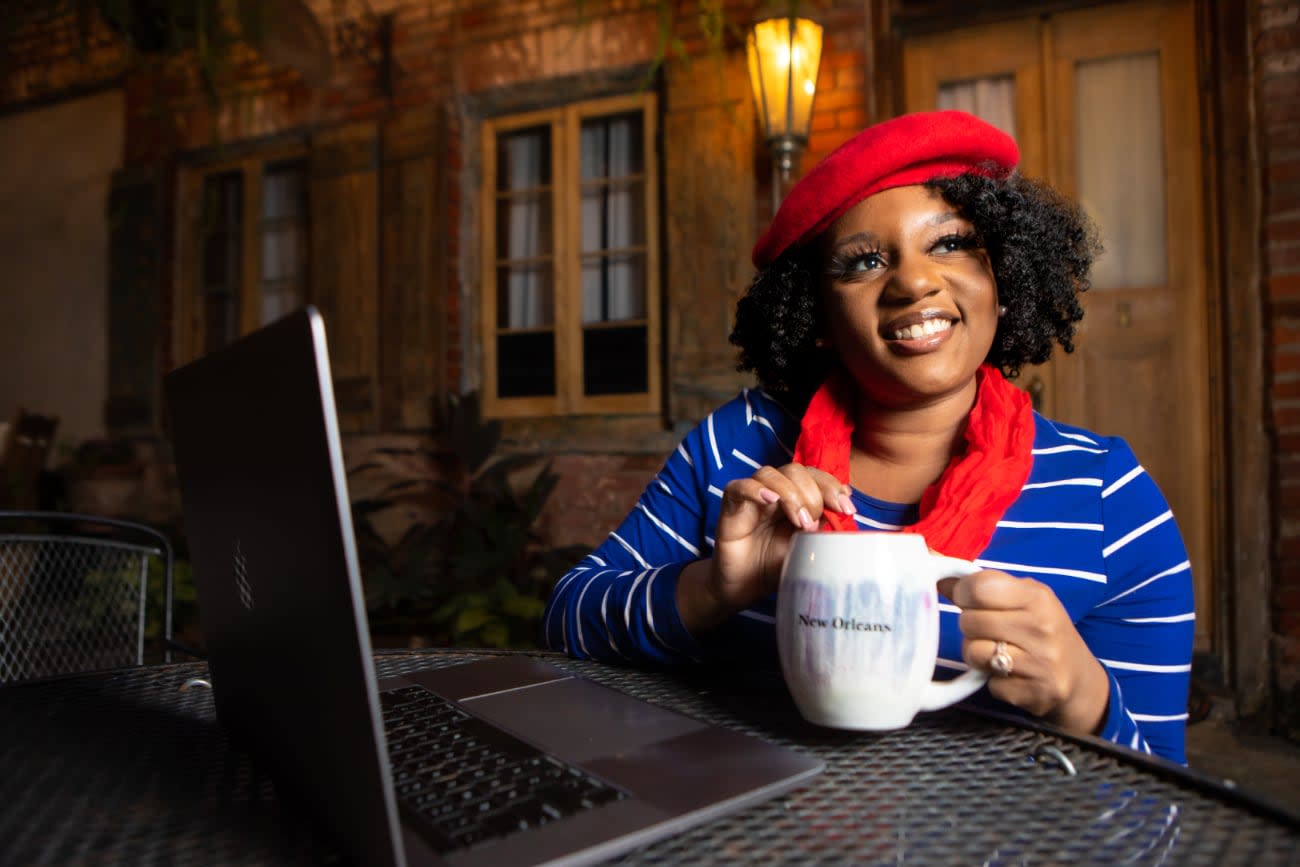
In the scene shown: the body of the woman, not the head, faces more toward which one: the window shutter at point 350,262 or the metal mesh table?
the metal mesh table

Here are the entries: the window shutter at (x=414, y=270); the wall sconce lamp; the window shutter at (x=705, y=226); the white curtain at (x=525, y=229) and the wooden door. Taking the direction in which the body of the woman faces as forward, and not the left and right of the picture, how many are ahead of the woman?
0

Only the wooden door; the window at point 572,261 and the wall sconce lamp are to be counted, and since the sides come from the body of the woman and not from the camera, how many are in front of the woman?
0

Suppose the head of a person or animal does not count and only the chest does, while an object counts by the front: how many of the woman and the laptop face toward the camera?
1

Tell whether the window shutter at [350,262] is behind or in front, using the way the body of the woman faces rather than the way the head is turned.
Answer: behind

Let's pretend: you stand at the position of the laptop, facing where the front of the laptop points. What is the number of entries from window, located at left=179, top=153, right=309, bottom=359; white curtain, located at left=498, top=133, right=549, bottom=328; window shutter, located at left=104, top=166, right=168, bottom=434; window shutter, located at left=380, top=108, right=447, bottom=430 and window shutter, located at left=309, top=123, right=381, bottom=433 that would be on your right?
0

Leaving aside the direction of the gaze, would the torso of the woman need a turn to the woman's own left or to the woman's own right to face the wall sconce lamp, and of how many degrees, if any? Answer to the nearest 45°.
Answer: approximately 180°

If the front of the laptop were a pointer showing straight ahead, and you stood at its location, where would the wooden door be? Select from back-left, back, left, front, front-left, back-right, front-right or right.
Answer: front

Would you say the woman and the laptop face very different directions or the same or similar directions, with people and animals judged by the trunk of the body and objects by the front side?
very different directions

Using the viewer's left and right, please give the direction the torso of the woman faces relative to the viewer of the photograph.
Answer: facing the viewer

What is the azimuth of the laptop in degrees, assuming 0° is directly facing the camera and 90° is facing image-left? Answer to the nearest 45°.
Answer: approximately 225°

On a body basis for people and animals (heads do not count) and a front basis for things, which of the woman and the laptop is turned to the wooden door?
the laptop

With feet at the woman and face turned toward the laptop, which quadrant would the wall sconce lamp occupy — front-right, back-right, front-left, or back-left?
back-right

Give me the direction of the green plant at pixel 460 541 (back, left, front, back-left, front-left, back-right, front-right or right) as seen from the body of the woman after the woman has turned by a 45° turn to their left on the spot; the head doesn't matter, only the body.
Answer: back

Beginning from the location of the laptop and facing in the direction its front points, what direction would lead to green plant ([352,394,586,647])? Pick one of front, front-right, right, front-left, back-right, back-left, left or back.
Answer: front-left

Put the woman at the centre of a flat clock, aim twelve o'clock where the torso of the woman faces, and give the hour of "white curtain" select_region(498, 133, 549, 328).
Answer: The white curtain is roughly at 5 o'clock from the woman.

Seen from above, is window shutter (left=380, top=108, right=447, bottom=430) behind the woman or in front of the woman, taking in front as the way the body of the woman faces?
behind

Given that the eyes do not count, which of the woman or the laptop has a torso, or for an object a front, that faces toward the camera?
the woman
